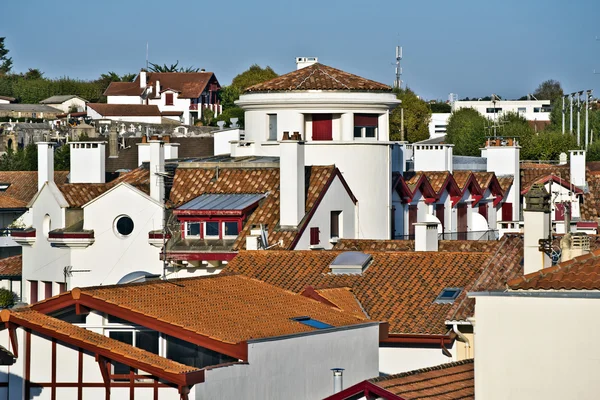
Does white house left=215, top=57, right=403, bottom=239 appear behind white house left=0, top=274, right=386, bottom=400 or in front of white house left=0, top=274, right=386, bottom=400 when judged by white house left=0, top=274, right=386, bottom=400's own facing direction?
behind

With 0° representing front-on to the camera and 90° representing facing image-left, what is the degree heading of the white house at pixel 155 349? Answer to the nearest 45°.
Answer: approximately 45°
